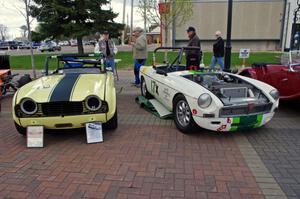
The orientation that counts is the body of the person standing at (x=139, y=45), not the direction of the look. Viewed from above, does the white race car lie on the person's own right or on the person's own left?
on the person's own left

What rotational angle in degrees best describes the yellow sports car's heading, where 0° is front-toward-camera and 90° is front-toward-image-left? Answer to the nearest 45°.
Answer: approximately 0°

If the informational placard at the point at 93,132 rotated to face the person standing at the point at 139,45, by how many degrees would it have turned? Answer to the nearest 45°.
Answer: approximately 180°

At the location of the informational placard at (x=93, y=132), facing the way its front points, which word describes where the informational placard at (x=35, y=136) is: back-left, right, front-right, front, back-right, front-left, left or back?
right

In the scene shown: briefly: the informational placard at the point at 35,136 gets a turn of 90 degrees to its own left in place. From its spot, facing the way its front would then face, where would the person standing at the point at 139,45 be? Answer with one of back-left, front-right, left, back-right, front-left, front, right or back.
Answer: front-left

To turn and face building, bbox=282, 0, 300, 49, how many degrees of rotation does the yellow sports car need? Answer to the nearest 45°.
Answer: approximately 135° to its left

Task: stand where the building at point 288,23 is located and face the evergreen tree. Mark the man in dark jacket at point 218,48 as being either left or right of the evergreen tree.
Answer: left

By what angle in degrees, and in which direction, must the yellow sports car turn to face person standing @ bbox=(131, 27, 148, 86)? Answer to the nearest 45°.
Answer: approximately 135° to its left

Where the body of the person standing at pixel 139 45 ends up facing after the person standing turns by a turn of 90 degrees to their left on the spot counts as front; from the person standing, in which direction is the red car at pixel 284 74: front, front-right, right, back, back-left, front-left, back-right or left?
front-left

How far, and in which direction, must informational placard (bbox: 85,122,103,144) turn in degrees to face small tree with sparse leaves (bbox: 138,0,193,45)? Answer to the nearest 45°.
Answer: approximately 180°
